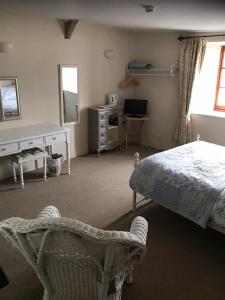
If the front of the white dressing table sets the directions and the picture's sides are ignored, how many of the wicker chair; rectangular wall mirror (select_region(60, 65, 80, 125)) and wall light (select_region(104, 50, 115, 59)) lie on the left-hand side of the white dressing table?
2

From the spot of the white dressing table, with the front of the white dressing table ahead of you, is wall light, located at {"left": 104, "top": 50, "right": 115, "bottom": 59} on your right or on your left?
on your left

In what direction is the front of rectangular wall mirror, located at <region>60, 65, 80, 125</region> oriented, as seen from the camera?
facing the viewer and to the right of the viewer

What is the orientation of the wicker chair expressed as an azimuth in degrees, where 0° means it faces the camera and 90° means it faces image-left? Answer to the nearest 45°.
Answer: approximately 225°

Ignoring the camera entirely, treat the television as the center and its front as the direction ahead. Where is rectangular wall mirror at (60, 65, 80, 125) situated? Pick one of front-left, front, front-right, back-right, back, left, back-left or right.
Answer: front-right

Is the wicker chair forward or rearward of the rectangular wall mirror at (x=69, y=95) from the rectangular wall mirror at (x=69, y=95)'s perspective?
forward

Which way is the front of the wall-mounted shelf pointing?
toward the camera

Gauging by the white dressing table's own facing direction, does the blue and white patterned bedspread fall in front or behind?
in front

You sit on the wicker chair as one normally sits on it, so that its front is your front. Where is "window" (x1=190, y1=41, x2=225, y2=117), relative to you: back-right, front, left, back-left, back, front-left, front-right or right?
front

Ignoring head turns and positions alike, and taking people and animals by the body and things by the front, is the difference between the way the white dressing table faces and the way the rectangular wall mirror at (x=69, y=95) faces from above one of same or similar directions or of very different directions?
same or similar directions

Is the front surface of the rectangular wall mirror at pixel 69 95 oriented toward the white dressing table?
no

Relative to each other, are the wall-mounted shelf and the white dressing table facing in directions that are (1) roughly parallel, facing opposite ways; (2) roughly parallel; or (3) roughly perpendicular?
roughly perpendicular

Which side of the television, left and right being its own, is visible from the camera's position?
front
